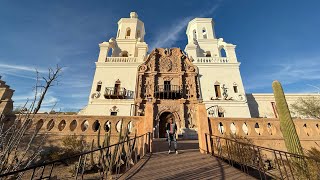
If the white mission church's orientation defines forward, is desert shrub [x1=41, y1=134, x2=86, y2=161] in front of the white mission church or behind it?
in front

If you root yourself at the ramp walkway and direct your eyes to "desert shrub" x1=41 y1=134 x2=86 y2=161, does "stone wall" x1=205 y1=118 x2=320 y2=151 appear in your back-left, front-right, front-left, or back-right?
back-right

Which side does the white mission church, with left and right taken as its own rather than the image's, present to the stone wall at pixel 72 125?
front

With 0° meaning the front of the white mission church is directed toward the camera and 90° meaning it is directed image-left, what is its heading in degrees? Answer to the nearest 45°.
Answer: approximately 0°

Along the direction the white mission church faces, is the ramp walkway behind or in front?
in front

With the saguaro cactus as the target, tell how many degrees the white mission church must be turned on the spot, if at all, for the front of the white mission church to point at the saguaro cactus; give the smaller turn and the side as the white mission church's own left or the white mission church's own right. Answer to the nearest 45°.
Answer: approximately 45° to the white mission church's own left

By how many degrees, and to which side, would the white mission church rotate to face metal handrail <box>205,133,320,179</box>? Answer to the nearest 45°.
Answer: approximately 45° to its left

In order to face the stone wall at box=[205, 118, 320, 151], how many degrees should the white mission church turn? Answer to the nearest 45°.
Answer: approximately 45° to its left
